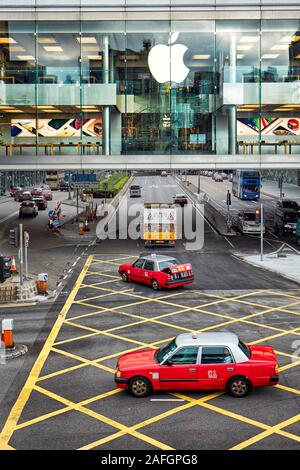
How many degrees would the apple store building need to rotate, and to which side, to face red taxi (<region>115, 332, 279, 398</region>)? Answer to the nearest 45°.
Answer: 0° — it already faces it

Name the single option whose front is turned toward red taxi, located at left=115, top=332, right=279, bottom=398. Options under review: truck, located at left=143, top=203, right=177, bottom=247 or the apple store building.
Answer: the apple store building

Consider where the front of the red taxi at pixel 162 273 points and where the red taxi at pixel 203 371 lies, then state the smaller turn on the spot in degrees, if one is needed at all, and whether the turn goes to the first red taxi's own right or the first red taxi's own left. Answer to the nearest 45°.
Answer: approximately 135° to the first red taxi's own left

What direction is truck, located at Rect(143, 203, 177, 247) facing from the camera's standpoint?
away from the camera

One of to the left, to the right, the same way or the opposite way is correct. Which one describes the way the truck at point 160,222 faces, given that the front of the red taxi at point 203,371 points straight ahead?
to the right

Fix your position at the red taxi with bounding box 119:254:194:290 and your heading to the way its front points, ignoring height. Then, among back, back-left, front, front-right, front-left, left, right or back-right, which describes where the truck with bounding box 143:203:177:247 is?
front-right

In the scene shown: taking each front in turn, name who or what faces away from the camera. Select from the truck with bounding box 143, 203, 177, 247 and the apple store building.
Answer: the truck

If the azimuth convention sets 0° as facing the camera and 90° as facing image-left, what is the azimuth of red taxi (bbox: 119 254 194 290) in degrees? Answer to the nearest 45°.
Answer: approximately 135°

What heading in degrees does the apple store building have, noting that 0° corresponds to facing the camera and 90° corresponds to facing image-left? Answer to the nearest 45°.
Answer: approximately 0°

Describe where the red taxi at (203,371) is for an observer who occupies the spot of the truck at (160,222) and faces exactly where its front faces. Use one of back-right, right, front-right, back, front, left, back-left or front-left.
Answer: back

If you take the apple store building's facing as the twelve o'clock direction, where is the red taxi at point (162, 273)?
The red taxi is roughly at 12 o'clock from the apple store building.

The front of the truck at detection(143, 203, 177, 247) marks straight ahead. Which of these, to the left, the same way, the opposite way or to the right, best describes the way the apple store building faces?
the opposite way

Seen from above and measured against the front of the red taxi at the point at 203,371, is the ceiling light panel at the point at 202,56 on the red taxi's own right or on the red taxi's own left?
on the red taxi's own right

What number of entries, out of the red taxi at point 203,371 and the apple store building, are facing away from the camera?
0

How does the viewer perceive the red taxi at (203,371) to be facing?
facing to the left of the viewer
